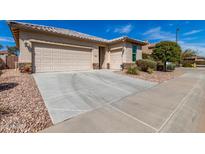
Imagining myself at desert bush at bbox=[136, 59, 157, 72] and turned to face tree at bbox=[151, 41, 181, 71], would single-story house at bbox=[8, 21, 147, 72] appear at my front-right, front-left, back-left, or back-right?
back-left

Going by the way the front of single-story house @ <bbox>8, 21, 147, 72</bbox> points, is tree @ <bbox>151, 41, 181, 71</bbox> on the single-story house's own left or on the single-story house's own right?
on the single-story house's own left

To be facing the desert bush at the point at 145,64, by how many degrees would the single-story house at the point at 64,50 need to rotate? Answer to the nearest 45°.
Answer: approximately 45° to its left

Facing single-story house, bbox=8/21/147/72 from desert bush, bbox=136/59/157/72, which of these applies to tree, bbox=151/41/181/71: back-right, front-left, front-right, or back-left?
back-right

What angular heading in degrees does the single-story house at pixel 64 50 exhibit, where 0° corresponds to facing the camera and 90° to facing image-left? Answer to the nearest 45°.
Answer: approximately 315°
